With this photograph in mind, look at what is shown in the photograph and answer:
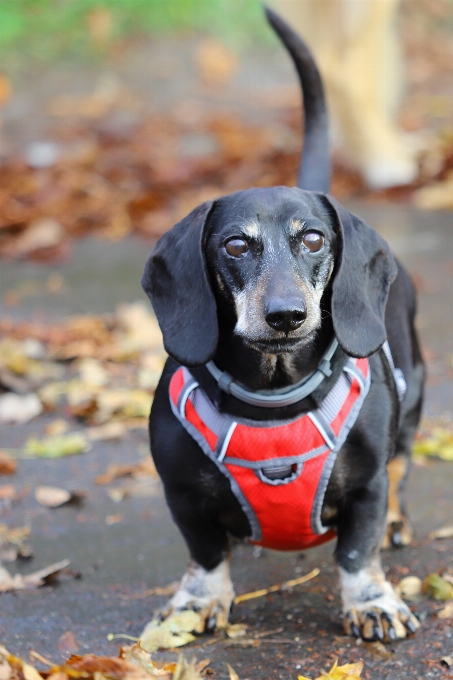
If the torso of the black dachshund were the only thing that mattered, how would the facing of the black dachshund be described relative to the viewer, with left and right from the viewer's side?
facing the viewer

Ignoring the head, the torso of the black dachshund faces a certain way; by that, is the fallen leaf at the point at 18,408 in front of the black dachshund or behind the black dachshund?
behind

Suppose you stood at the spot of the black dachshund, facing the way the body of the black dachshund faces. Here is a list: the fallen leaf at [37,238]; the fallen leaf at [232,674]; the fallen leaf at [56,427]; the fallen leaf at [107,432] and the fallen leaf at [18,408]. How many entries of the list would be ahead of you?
1

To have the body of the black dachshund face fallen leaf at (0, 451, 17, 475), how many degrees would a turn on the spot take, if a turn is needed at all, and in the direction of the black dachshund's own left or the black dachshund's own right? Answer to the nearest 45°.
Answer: approximately 135° to the black dachshund's own right

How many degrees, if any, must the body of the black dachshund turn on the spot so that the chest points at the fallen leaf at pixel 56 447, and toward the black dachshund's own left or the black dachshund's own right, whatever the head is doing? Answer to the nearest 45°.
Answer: approximately 135° to the black dachshund's own right

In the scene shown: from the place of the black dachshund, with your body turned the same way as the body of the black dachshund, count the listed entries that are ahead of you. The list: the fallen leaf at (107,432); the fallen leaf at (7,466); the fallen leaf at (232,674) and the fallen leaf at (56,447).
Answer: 1

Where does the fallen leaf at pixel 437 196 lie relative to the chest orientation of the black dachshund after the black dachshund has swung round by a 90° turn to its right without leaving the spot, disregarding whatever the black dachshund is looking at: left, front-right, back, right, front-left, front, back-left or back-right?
right

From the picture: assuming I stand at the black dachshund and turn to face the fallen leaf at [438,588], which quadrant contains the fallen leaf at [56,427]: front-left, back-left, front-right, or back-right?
back-left

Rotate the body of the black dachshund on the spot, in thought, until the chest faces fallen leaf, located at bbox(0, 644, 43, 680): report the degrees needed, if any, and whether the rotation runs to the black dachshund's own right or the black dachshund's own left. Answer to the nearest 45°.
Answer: approximately 45° to the black dachshund's own right

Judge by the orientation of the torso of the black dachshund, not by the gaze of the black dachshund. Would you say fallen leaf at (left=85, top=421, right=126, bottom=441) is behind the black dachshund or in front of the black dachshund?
behind
